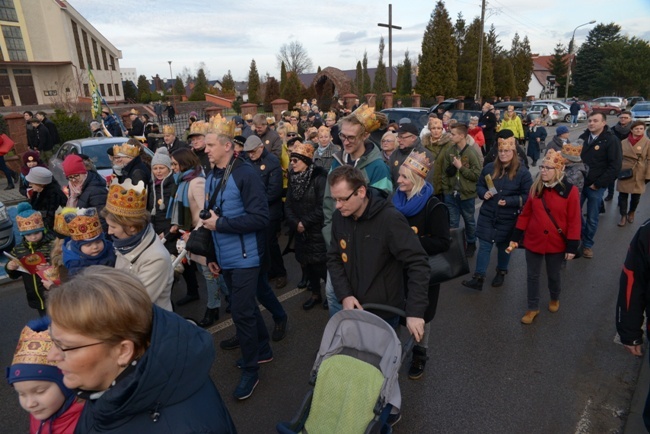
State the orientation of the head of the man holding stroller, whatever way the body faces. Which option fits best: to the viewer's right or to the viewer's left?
to the viewer's left

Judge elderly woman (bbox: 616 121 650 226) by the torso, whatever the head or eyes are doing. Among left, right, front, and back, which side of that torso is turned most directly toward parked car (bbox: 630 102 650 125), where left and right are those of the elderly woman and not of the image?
back

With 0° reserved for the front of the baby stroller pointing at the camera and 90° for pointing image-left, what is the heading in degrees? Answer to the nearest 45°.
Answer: approximately 45°

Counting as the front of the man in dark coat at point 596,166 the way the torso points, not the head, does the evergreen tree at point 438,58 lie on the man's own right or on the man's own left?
on the man's own right

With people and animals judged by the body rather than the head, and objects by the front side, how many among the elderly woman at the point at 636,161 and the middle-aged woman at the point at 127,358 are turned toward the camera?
1

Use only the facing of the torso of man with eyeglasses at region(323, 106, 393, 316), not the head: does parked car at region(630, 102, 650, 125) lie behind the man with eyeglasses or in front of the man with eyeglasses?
behind

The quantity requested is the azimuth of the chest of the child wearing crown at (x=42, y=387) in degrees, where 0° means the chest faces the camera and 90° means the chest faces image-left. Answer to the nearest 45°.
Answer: approximately 45°
